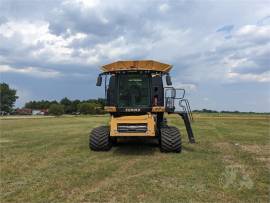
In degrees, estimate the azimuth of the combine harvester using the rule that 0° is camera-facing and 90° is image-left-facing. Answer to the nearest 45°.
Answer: approximately 0°
